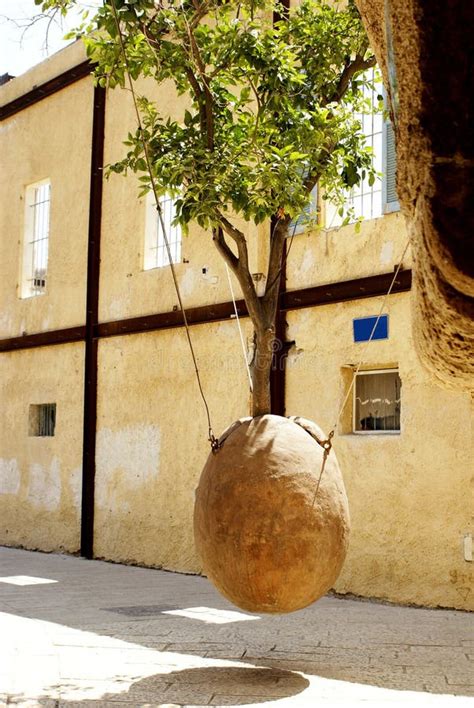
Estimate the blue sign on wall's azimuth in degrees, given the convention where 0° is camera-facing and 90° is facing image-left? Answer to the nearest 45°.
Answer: approximately 45°

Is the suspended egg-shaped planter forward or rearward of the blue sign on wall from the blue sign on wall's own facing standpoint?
forward
